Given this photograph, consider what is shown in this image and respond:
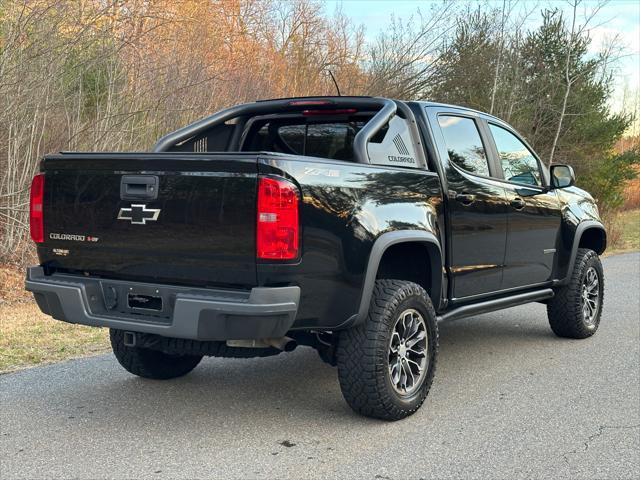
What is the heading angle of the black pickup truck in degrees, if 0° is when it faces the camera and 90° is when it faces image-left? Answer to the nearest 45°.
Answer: approximately 225°
